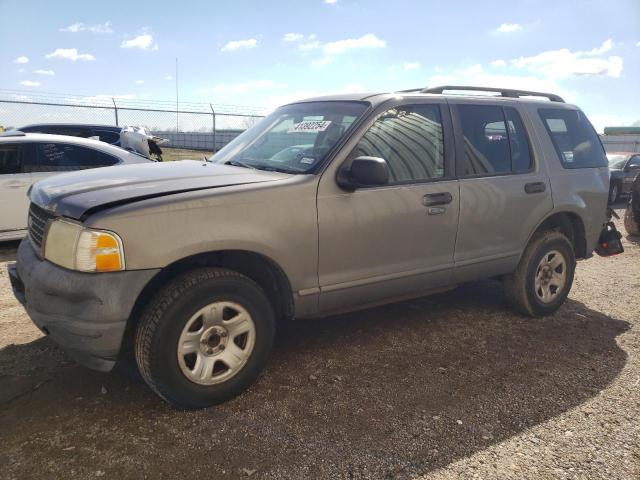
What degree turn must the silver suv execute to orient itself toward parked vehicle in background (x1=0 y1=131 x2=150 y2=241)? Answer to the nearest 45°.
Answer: approximately 90° to its right

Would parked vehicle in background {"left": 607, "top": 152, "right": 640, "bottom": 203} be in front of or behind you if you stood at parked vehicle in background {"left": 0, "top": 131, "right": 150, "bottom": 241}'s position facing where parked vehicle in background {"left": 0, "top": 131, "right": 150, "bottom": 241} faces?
behind

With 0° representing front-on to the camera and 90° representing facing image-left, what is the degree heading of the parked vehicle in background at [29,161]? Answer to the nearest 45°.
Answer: approximately 90°

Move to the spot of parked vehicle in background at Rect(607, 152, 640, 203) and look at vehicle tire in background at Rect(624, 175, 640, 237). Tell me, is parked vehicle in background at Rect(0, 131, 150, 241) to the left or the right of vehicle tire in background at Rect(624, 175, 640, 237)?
right

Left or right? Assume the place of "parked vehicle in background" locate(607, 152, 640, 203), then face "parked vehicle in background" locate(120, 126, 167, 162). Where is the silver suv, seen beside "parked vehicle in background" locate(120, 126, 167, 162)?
left

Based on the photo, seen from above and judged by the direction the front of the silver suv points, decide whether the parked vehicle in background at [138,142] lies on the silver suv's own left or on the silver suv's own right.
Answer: on the silver suv's own right

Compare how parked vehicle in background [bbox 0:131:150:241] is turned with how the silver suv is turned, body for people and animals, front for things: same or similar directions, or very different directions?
same or similar directions

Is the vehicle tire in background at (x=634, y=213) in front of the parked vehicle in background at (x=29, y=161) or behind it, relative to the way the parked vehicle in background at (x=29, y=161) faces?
behind

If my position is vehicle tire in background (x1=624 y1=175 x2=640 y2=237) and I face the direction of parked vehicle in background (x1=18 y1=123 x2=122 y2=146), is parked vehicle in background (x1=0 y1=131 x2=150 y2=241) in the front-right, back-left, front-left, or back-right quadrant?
front-left

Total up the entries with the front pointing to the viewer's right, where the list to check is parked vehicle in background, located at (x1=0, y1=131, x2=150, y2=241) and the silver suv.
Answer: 0

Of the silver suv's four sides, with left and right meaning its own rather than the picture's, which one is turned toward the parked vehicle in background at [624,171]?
back

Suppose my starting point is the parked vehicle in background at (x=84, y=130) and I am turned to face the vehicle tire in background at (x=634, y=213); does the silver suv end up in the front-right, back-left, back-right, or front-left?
front-right

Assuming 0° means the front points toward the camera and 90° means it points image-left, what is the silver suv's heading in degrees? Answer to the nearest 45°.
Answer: approximately 45°
